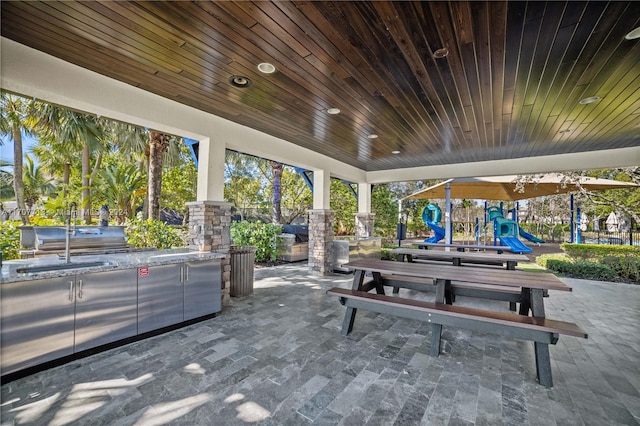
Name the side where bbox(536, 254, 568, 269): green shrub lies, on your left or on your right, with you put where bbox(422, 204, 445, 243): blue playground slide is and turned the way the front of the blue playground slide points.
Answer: on your left

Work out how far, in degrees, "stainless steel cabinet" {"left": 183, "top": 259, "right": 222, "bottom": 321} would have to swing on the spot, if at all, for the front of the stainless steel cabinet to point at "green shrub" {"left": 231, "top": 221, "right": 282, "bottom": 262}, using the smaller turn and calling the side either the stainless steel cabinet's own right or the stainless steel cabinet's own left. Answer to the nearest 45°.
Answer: approximately 135° to the stainless steel cabinet's own left

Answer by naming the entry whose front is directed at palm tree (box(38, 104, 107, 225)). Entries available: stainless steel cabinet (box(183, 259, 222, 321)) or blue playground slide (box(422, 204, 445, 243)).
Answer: the blue playground slide

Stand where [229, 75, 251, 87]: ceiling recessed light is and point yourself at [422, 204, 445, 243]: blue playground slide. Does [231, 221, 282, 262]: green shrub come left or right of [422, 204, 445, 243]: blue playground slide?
left

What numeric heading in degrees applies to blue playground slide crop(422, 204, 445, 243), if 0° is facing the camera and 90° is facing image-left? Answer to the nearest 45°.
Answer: approximately 45°

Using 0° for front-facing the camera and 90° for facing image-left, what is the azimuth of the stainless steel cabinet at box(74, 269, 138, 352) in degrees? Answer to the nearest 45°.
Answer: approximately 315°

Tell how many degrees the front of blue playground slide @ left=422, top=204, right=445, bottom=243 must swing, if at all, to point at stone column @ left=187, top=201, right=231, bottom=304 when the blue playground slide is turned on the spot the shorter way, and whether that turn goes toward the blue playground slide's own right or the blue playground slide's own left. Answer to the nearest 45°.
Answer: approximately 45° to the blue playground slide's own left

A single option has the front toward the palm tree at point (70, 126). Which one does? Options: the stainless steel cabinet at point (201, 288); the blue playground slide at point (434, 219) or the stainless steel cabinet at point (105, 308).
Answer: the blue playground slide

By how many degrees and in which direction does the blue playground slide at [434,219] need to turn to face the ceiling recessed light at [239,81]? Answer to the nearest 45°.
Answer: approximately 45° to its left

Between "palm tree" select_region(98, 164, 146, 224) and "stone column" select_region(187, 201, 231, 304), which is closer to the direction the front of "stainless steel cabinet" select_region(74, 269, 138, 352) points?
the stone column

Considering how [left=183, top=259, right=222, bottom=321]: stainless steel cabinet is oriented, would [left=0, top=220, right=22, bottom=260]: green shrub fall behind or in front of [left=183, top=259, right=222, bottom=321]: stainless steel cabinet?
behind

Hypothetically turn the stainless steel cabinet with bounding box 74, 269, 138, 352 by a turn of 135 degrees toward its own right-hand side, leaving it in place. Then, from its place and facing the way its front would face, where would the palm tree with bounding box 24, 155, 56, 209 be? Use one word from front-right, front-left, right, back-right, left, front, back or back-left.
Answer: right
